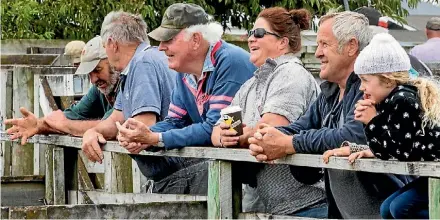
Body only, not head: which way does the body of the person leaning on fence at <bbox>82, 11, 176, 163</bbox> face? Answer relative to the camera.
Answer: to the viewer's left

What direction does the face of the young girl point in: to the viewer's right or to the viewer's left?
to the viewer's left

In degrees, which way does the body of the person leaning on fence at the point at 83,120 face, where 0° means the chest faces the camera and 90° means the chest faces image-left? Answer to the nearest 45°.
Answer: approximately 45°

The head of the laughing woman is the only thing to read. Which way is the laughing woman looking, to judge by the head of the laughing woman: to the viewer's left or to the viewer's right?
to the viewer's left

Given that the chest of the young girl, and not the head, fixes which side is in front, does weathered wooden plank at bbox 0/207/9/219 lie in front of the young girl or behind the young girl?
in front

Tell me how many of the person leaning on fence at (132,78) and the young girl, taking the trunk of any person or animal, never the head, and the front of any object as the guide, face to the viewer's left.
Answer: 2

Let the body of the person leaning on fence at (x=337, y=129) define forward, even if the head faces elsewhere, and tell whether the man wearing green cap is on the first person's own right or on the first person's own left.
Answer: on the first person's own right

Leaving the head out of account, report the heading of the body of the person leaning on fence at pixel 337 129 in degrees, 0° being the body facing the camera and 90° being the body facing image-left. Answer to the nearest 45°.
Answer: approximately 45°

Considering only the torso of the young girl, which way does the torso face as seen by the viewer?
to the viewer's left

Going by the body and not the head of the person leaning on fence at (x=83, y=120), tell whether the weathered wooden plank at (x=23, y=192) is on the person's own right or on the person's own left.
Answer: on the person's own right
